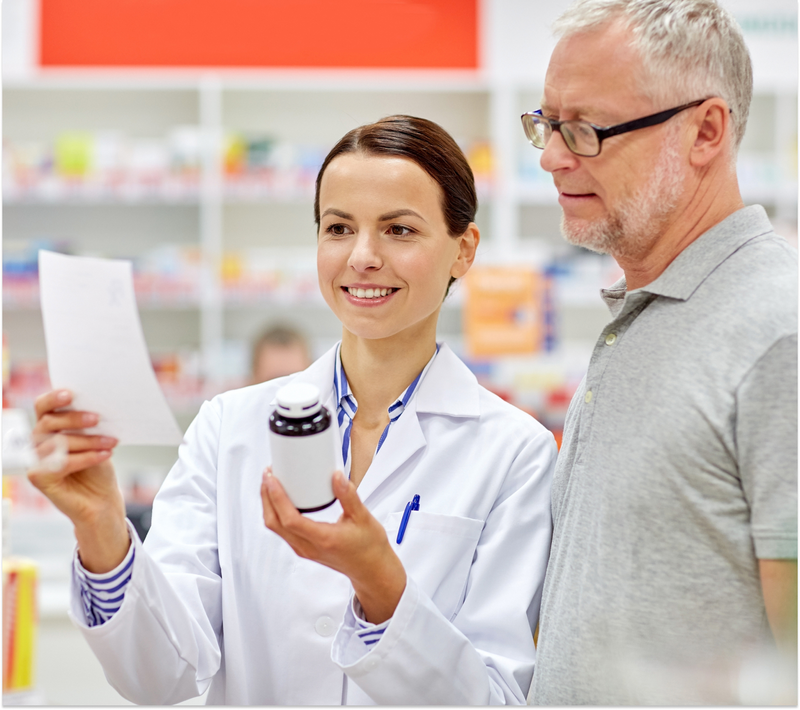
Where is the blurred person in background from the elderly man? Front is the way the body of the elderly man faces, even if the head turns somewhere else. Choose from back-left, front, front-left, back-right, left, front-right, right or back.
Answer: right

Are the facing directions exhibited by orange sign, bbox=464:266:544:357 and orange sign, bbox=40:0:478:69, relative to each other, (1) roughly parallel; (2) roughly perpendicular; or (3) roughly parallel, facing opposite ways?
roughly parallel

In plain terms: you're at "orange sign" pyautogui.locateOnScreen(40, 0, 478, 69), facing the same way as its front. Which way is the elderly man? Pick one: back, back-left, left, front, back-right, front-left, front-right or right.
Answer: front

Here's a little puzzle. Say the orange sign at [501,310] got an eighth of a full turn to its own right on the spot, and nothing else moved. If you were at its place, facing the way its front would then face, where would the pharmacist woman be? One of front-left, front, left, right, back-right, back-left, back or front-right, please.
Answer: front-left

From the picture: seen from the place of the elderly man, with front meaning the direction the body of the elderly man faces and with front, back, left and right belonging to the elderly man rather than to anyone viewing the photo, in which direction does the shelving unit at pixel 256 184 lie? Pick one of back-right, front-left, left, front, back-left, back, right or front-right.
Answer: right

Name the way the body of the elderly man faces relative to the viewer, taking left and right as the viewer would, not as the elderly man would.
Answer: facing the viewer and to the left of the viewer

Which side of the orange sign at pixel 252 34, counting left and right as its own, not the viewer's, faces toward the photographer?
front

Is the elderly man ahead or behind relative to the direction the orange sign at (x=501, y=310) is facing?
ahead

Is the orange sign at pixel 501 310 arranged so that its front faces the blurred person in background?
no

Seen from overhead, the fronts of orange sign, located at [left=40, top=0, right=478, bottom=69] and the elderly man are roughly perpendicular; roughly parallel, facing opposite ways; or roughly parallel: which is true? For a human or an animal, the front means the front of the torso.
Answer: roughly perpendicular

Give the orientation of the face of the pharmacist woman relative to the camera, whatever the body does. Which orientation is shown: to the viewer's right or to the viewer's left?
to the viewer's left

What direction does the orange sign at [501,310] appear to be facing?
toward the camera

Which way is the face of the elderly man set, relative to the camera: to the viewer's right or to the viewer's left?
to the viewer's left
